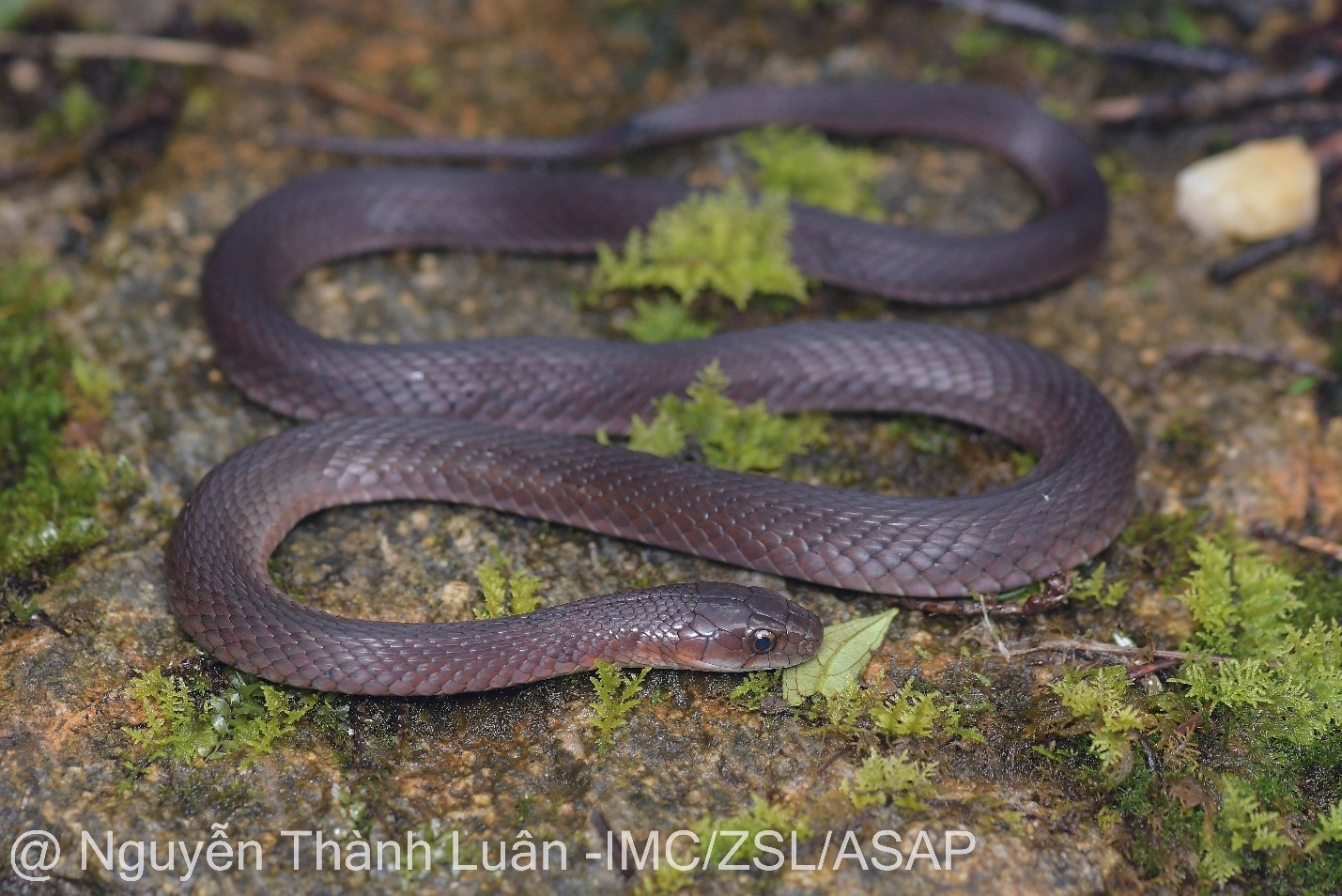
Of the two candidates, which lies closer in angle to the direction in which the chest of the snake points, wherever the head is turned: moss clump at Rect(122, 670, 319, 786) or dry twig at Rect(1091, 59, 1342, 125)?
the dry twig

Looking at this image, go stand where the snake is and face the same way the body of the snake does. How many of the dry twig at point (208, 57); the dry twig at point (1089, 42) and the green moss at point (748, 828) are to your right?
1

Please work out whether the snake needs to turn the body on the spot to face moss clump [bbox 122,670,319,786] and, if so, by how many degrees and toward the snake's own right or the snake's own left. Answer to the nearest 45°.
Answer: approximately 135° to the snake's own right

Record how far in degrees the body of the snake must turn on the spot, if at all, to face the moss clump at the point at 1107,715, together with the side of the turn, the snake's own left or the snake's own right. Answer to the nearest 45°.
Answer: approximately 45° to the snake's own right

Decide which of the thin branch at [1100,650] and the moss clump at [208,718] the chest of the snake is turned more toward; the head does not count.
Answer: the thin branch

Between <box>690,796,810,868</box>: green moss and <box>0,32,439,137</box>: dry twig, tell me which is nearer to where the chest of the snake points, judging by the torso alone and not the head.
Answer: the green moss

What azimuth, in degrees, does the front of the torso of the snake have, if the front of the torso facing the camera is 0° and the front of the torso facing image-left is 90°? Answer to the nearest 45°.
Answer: approximately 270°

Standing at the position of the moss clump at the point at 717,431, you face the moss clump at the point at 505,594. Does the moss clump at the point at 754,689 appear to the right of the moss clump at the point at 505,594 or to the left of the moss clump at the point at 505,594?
left

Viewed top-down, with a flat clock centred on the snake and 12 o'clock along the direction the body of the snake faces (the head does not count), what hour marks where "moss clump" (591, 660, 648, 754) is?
The moss clump is roughly at 3 o'clock from the snake.

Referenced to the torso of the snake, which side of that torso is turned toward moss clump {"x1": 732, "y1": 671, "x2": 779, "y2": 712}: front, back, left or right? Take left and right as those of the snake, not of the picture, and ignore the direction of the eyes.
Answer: right
